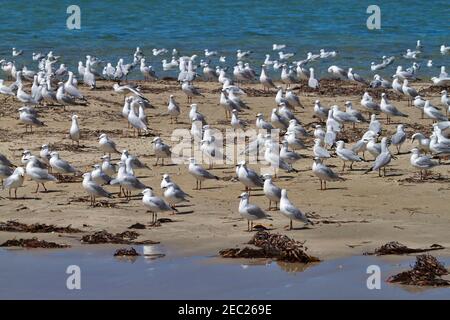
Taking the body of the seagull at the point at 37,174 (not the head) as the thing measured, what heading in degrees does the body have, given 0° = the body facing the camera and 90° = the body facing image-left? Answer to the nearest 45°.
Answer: approximately 90°

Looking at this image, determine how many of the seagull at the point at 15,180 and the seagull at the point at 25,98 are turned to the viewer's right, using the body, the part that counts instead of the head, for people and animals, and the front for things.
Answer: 1

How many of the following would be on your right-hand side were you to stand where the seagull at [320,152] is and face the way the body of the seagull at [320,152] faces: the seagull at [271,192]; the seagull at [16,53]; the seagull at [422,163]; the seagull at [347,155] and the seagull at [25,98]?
2

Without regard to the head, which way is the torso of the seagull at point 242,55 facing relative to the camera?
to the viewer's left
